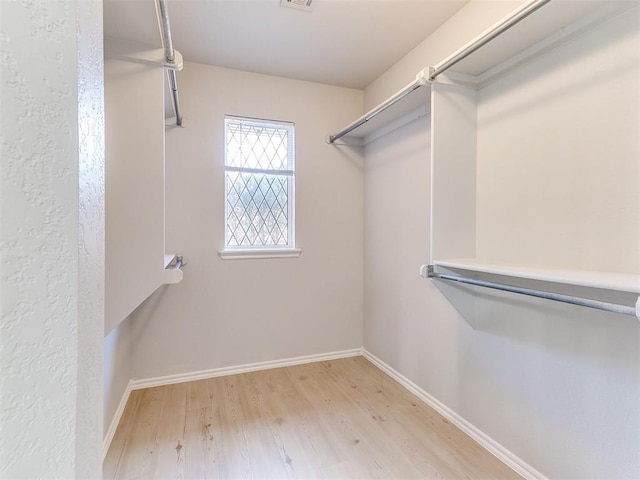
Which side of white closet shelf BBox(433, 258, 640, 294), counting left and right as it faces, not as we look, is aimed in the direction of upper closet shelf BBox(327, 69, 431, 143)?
right

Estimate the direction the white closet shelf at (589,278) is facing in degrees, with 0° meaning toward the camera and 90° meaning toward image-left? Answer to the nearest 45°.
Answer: approximately 45°

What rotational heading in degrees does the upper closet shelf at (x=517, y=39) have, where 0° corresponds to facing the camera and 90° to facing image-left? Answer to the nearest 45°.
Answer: approximately 45°
